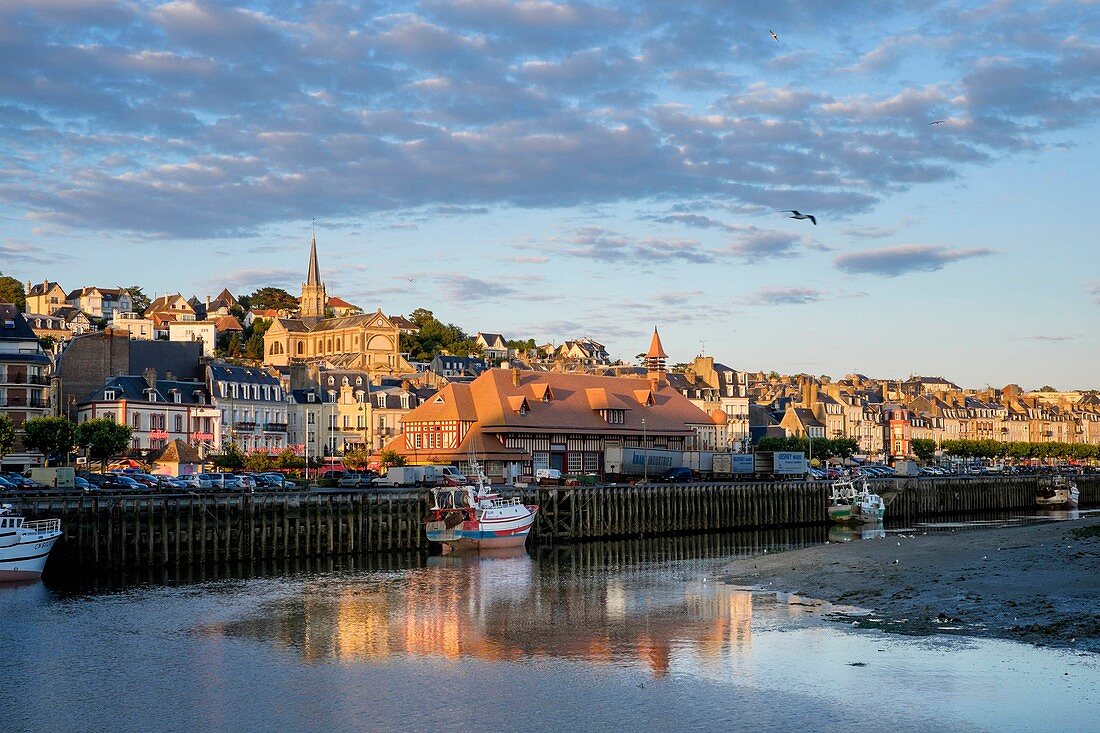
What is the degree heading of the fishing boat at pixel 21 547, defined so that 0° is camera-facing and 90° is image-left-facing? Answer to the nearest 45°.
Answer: approximately 270°
